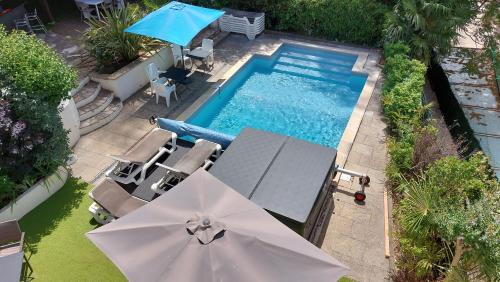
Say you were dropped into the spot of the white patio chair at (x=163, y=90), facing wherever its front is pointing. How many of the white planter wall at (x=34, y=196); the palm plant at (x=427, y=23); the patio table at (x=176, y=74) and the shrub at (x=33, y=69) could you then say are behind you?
2

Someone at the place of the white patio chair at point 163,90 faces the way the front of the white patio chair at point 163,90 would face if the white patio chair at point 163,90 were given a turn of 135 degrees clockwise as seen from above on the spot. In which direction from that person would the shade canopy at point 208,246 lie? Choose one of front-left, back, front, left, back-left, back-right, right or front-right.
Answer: front

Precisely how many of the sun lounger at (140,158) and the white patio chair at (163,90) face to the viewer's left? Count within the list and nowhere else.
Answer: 0

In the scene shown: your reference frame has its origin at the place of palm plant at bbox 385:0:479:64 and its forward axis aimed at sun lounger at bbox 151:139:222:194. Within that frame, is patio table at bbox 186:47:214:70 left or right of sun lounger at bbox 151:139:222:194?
right

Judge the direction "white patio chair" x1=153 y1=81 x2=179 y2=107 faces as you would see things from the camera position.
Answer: facing away from the viewer and to the right of the viewer

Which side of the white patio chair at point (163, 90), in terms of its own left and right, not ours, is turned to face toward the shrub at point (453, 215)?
right

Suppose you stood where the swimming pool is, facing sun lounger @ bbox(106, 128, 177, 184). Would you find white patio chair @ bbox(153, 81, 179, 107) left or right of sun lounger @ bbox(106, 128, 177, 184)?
right
